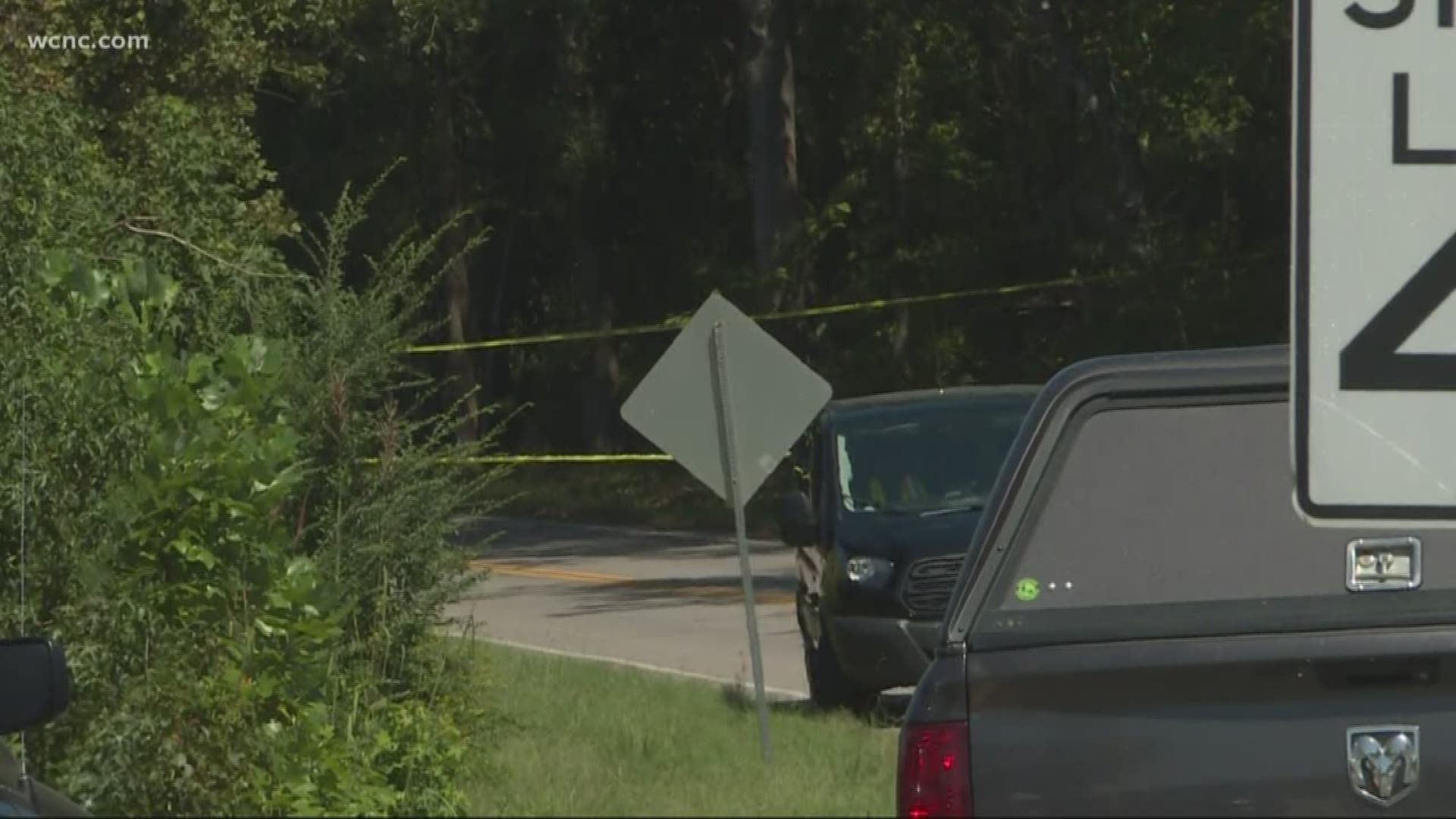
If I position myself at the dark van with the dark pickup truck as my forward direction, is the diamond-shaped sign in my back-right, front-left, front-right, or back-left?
front-right

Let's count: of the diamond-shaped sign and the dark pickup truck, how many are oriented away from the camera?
2

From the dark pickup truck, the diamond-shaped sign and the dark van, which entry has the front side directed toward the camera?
the dark van

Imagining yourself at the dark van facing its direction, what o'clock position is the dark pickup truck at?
The dark pickup truck is roughly at 12 o'clock from the dark van.

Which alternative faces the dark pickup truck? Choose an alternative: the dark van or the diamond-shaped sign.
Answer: the dark van

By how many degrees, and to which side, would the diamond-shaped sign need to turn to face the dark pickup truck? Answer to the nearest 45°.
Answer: approximately 180°

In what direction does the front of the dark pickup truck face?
away from the camera

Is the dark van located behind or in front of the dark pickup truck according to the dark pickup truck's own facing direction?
in front

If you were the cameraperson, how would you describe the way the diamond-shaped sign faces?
facing away from the viewer

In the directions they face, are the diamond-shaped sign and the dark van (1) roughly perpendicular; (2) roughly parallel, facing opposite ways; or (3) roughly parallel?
roughly parallel, facing opposite ways

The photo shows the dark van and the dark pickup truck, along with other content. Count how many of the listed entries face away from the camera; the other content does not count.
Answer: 1

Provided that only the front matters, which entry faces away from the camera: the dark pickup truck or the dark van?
the dark pickup truck

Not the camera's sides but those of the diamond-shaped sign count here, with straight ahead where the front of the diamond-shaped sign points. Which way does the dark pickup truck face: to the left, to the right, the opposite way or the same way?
the same way

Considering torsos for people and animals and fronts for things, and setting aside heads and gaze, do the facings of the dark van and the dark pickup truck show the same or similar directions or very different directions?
very different directions

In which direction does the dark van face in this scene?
toward the camera
